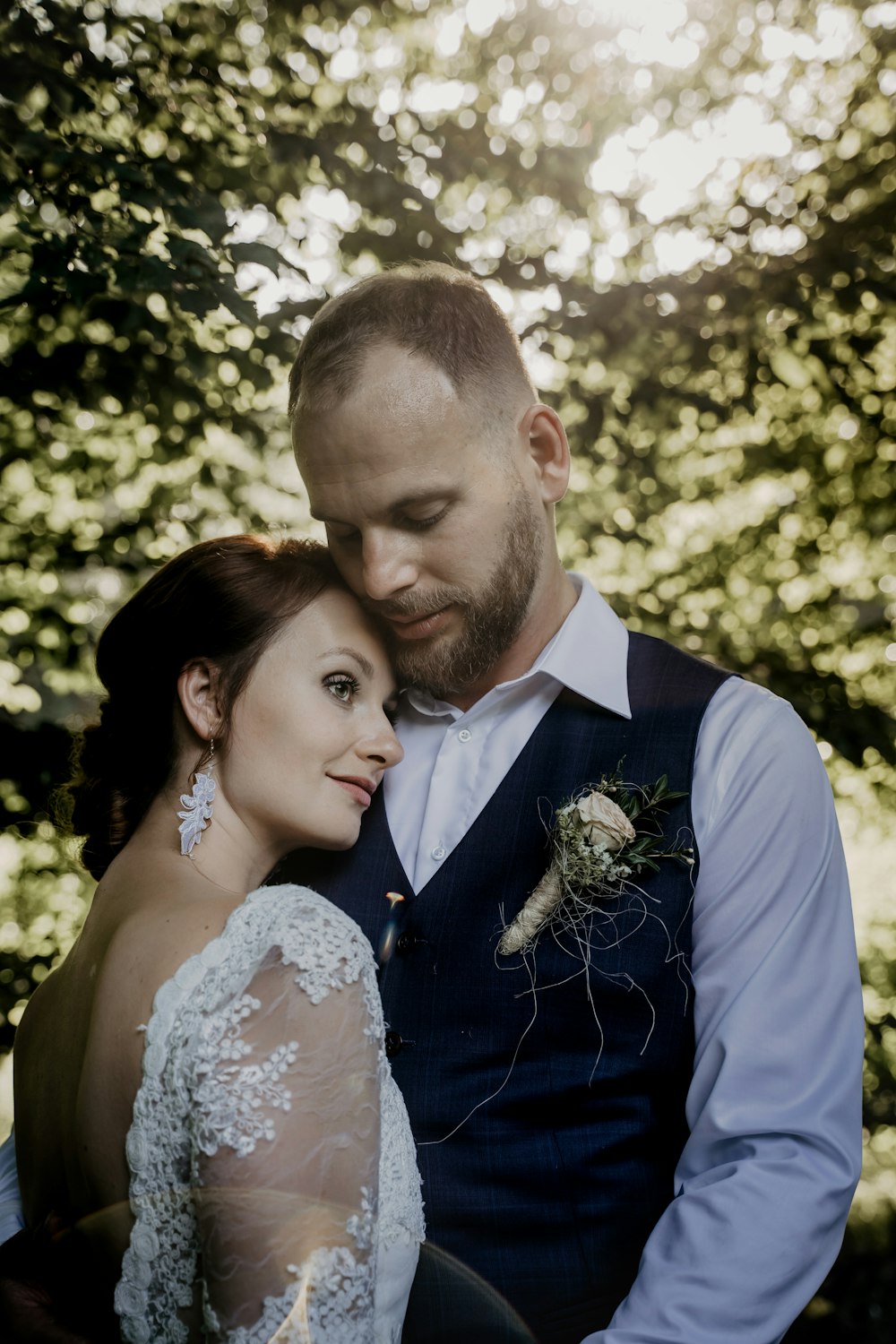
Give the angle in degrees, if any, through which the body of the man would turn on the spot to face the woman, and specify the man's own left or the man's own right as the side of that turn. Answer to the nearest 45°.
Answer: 0° — they already face them

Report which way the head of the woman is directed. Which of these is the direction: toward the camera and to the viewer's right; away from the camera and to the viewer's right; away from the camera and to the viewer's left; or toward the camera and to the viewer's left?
toward the camera and to the viewer's right

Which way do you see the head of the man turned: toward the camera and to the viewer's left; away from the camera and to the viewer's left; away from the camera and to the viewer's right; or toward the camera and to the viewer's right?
toward the camera and to the viewer's left

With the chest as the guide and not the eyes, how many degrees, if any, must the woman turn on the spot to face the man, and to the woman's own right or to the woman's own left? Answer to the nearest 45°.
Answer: approximately 45° to the woman's own right

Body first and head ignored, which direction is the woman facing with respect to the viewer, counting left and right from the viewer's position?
facing away from the viewer and to the right of the viewer

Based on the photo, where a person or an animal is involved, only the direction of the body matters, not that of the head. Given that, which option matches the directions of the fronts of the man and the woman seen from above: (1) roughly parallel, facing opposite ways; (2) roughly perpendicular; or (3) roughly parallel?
roughly parallel, facing opposite ways

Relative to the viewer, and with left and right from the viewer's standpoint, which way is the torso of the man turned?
facing the viewer and to the left of the viewer
